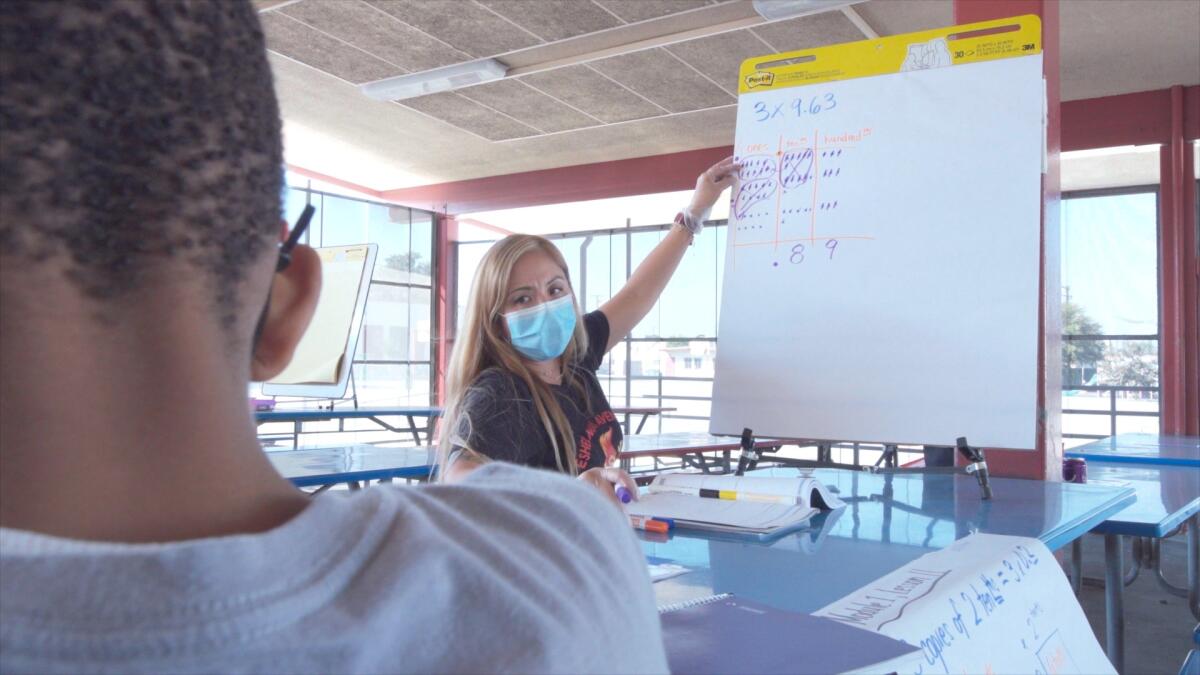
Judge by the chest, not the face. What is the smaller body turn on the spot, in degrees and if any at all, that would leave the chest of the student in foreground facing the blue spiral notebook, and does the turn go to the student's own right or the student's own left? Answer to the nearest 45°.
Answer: approximately 45° to the student's own right

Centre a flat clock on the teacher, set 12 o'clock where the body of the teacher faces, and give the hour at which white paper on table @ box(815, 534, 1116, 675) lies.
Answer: The white paper on table is roughly at 12 o'clock from the teacher.

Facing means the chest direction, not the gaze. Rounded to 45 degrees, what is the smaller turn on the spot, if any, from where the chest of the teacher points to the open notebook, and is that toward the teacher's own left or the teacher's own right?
0° — they already face it

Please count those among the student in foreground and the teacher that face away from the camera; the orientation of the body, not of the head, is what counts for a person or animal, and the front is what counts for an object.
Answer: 1

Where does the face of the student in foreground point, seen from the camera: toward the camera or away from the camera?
away from the camera

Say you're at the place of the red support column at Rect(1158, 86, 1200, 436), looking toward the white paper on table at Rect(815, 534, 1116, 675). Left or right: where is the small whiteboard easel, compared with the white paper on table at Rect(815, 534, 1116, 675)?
right

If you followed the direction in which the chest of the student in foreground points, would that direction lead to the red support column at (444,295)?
yes

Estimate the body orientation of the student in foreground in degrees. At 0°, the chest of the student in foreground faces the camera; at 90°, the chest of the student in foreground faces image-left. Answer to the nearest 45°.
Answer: approximately 180°

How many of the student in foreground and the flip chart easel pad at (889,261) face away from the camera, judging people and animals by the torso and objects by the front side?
1

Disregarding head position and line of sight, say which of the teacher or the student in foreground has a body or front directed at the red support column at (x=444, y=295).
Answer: the student in foreground

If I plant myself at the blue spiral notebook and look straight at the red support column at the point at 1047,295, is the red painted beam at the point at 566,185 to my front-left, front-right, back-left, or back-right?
front-left

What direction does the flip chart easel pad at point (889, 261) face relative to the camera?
toward the camera

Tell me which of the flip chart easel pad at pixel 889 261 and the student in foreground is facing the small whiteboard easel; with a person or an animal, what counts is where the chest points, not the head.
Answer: the student in foreground

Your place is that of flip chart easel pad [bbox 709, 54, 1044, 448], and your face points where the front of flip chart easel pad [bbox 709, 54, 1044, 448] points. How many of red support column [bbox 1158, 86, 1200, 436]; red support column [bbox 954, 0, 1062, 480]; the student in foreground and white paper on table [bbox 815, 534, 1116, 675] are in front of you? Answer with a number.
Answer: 2

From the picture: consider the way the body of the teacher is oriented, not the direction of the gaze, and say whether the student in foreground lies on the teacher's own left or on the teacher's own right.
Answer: on the teacher's own right
